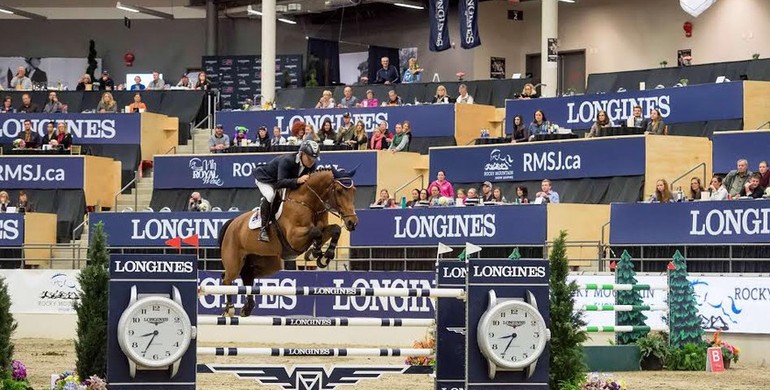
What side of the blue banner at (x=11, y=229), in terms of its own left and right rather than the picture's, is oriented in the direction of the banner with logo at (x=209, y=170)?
left

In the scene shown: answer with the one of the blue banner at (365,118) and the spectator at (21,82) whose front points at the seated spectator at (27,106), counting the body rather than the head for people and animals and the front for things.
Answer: the spectator

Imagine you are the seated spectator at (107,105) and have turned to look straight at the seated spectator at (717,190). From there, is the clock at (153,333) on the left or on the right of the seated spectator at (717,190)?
right

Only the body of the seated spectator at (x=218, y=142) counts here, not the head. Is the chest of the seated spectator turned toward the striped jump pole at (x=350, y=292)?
yes

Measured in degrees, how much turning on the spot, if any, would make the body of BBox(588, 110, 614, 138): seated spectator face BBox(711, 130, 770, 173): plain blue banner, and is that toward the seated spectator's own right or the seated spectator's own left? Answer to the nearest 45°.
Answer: approximately 90° to the seated spectator's own left

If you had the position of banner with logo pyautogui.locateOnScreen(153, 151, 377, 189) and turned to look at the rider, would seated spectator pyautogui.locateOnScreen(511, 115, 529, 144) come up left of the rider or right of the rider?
left

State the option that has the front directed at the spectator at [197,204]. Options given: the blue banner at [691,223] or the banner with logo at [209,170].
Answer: the banner with logo

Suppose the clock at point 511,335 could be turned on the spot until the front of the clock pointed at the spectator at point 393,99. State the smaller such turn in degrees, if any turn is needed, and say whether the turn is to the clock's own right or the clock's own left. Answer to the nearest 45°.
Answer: approximately 180°

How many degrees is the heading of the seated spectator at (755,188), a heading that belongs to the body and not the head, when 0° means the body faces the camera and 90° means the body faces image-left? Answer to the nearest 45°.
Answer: approximately 45°
